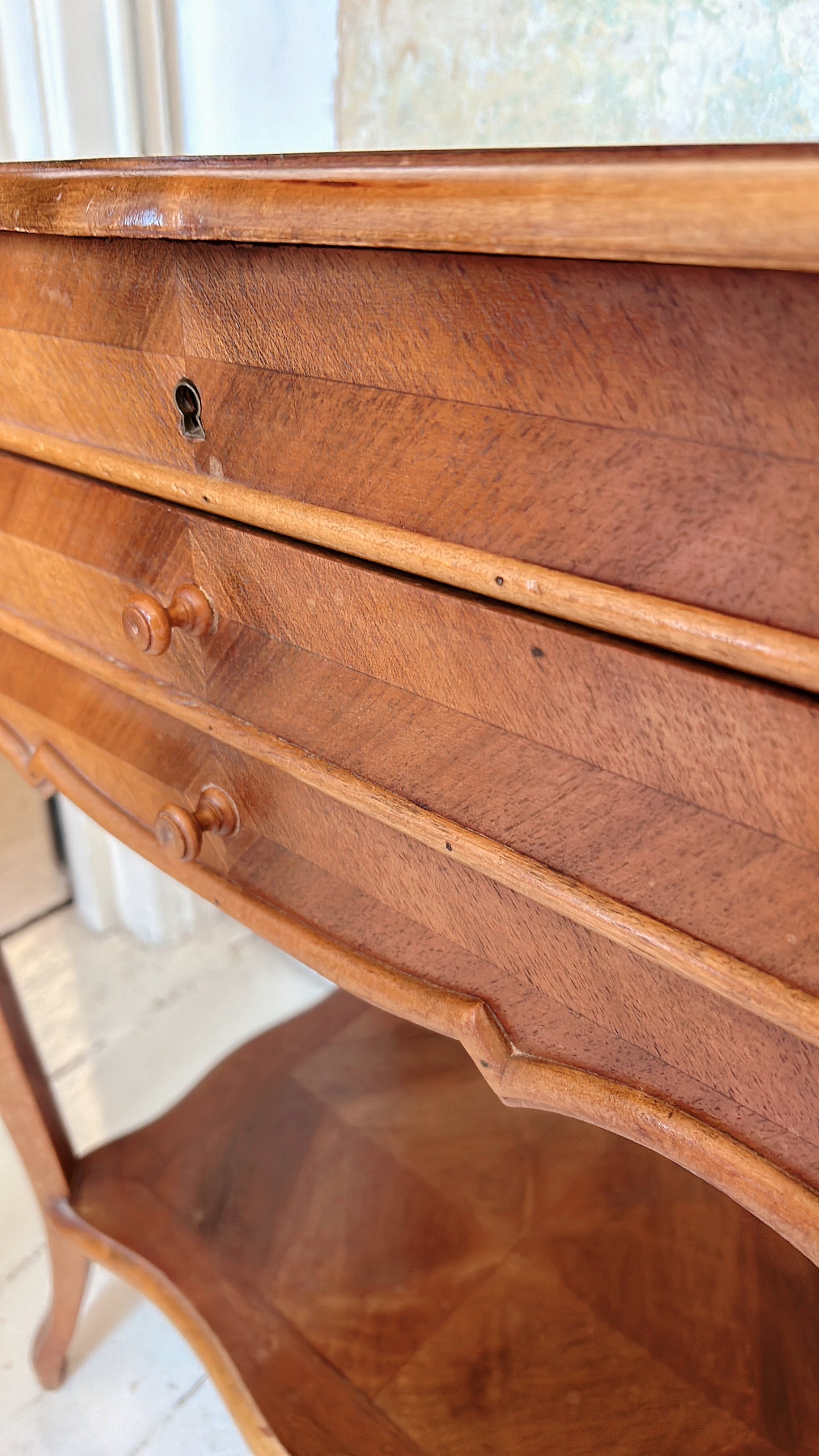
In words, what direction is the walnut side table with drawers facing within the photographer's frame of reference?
facing the viewer and to the left of the viewer
